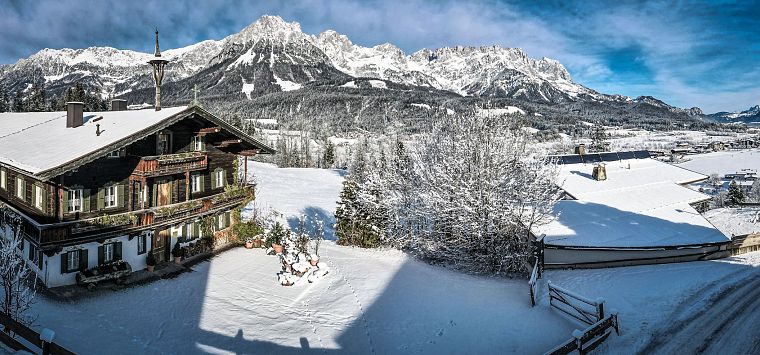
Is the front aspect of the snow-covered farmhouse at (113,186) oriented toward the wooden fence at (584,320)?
yes

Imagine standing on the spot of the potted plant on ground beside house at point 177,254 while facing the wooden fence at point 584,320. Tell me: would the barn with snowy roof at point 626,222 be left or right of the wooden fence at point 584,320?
left

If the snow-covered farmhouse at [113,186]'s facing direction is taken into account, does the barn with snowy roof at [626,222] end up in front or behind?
in front

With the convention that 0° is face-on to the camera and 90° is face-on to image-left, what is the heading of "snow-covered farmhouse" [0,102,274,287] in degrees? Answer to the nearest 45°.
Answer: approximately 315°

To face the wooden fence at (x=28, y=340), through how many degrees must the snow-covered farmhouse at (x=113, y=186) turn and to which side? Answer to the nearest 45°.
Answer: approximately 45° to its right

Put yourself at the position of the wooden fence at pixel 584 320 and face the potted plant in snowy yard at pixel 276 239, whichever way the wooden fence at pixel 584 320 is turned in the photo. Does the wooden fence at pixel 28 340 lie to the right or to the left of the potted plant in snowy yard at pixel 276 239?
left

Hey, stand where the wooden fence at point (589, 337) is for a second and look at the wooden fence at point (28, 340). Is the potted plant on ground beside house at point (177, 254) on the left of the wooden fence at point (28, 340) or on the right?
right

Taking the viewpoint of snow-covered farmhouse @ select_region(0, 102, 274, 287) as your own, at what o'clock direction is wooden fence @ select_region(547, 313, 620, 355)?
The wooden fence is roughly at 12 o'clock from the snow-covered farmhouse.
